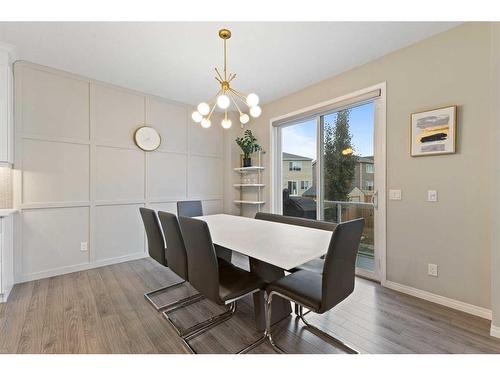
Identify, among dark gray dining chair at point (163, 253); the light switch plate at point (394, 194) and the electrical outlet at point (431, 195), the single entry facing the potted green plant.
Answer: the dark gray dining chair

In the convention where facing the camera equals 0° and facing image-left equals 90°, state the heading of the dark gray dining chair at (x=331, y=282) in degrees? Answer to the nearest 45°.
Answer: approximately 135°

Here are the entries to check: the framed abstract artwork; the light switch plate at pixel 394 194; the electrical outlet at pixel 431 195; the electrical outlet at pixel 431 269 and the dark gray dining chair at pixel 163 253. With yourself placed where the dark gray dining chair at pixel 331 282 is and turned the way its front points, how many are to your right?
4

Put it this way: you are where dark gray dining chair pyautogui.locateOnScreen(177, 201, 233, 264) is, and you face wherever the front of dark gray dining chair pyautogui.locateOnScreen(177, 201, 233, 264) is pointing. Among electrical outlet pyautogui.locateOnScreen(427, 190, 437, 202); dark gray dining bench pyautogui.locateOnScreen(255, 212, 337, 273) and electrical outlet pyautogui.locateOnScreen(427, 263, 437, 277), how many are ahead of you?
3

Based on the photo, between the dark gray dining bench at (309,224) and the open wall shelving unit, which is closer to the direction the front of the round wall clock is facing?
the dark gray dining bench

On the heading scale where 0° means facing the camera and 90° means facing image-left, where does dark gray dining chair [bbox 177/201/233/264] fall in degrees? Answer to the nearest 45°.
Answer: approximately 315°
